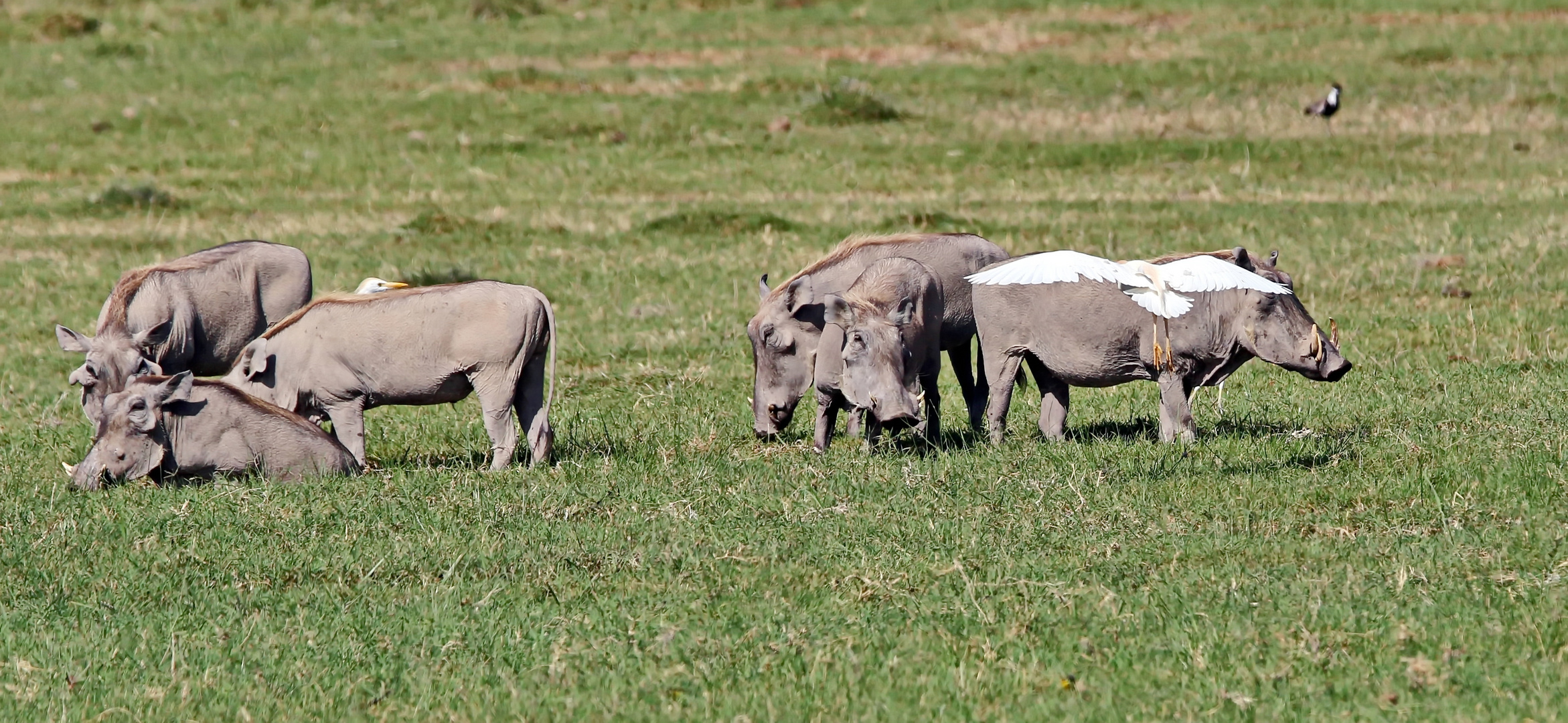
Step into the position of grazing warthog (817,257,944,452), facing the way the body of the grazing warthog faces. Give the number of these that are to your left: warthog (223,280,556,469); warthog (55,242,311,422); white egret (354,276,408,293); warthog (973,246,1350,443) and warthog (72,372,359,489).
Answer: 1

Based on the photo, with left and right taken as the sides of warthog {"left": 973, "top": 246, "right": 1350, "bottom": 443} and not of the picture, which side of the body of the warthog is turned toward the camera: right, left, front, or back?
right

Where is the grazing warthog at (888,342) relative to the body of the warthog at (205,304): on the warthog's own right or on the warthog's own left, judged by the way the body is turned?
on the warthog's own left

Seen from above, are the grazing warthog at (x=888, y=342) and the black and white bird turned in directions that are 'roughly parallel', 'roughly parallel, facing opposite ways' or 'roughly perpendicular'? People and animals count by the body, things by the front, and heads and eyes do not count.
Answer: roughly perpendicular

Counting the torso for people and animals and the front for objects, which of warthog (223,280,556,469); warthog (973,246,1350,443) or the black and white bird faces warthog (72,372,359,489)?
warthog (223,280,556,469)

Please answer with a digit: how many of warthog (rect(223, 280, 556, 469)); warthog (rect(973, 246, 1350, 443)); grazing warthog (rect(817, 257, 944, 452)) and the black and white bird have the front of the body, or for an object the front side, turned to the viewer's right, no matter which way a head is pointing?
2

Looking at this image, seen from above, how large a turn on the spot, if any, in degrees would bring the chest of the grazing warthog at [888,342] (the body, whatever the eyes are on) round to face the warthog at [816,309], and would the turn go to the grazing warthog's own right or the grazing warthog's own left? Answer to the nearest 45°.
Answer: approximately 135° to the grazing warthog's own right

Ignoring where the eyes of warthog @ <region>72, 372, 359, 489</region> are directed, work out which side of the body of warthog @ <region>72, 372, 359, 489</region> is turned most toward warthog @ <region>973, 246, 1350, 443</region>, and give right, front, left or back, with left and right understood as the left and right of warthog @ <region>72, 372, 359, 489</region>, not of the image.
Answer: back

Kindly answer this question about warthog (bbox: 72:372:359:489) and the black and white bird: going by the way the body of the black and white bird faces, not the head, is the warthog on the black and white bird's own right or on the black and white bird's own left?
on the black and white bird's own right

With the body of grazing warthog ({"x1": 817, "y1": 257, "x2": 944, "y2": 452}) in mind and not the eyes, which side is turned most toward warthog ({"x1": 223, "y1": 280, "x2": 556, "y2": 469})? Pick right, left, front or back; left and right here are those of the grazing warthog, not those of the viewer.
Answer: right

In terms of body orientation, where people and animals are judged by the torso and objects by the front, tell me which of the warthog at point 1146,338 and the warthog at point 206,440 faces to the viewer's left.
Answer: the warthog at point 206,440

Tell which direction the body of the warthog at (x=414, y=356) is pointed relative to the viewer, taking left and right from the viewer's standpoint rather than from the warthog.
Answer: facing to the left of the viewer

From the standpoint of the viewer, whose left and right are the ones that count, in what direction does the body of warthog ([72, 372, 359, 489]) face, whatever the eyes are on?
facing to the left of the viewer

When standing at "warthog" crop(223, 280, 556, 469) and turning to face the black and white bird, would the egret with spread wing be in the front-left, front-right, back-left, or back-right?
front-right

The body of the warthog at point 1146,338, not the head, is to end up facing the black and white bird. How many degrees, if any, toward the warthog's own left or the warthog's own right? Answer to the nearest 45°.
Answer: approximately 90° to the warthog's own left
